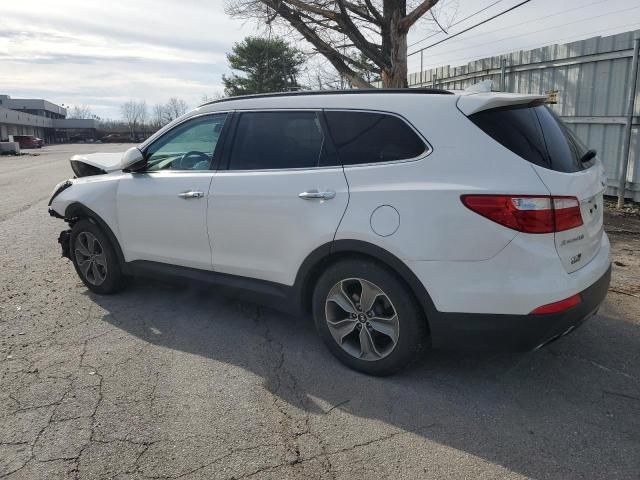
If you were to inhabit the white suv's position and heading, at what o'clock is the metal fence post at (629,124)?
The metal fence post is roughly at 3 o'clock from the white suv.

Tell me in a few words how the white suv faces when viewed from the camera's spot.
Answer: facing away from the viewer and to the left of the viewer
